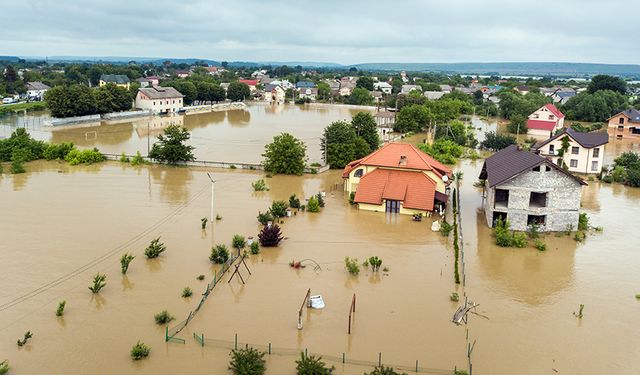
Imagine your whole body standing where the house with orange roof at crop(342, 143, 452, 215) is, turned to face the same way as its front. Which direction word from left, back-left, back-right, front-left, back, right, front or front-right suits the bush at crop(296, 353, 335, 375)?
front

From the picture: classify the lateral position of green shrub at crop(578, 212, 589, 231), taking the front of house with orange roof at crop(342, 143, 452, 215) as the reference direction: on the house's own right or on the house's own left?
on the house's own left

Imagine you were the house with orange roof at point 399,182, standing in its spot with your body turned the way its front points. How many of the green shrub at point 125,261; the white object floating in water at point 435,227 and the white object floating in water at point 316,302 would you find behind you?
0

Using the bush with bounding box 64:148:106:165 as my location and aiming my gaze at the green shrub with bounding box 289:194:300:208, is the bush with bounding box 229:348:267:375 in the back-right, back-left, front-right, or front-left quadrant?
front-right

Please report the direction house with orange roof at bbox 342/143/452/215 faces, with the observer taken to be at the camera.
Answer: facing the viewer

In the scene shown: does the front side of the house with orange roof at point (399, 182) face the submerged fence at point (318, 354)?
yes

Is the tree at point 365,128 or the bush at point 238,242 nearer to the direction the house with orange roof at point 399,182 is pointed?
the bush

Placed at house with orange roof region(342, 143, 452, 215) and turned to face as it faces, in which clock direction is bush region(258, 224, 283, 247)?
The bush is roughly at 1 o'clock from the house with orange roof.

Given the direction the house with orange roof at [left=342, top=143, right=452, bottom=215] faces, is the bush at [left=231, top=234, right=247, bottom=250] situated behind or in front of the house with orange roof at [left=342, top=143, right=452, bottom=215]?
in front

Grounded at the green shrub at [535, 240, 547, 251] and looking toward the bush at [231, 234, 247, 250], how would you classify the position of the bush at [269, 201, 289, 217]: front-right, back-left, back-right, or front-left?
front-right

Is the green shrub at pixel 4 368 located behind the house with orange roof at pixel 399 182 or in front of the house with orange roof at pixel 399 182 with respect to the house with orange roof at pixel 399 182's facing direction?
in front

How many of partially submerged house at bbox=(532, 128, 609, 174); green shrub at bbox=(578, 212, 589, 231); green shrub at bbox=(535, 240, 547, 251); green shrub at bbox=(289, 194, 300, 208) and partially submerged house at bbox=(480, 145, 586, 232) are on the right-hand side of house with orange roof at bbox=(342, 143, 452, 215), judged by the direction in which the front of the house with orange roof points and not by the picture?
1

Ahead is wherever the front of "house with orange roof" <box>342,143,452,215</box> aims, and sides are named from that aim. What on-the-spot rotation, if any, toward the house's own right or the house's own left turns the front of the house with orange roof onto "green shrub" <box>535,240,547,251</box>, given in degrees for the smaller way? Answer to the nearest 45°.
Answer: approximately 45° to the house's own left
